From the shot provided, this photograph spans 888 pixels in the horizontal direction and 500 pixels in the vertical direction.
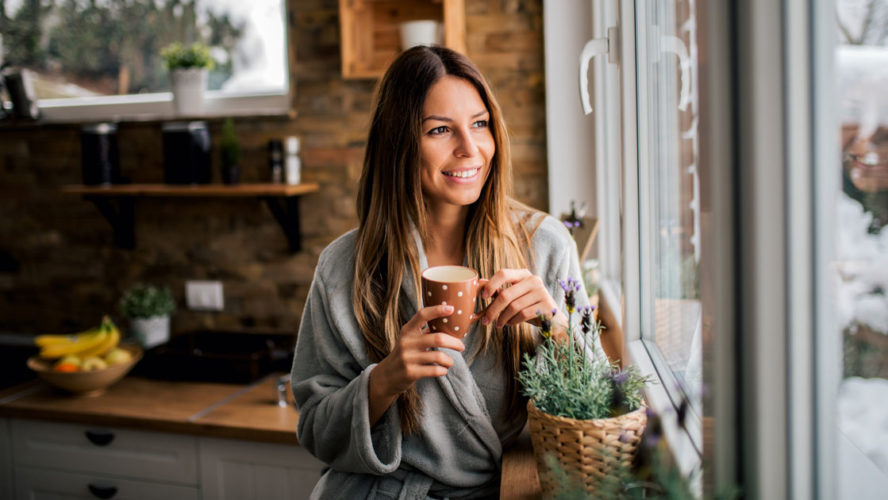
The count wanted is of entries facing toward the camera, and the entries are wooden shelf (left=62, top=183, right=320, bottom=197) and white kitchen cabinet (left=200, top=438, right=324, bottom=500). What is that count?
2

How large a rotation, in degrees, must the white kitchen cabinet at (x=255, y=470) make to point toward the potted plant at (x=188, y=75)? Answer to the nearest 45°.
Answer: approximately 180°

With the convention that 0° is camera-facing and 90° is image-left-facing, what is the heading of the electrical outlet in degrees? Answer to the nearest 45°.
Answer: approximately 0°

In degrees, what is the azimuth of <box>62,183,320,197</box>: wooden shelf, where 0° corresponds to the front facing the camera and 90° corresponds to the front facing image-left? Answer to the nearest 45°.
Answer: approximately 0°

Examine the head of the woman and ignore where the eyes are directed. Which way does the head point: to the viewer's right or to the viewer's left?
to the viewer's right
